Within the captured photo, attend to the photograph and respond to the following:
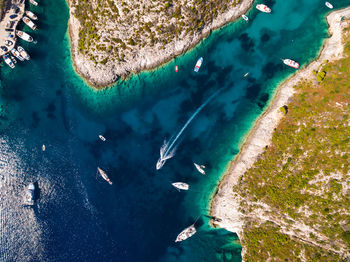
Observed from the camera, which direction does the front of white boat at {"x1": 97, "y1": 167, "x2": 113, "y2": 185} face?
facing away from the viewer and to the left of the viewer

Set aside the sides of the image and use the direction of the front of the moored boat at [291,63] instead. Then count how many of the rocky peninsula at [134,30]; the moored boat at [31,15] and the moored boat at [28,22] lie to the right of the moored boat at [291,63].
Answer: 0

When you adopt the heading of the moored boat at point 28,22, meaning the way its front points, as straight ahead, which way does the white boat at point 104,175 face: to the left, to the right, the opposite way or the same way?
the opposite way

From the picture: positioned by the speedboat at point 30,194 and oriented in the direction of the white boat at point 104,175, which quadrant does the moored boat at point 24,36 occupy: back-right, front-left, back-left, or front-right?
front-left

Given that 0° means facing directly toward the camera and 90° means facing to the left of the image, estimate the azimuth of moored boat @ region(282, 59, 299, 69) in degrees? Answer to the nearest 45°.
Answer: approximately 135°

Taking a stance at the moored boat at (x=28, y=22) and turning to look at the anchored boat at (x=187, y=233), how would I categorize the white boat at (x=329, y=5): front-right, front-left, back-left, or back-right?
front-left

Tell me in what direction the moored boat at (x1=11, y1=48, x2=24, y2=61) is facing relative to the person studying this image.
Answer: facing the viewer and to the right of the viewer

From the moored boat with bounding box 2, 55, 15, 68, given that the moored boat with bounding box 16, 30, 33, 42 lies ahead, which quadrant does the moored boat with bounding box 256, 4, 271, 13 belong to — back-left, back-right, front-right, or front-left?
front-right

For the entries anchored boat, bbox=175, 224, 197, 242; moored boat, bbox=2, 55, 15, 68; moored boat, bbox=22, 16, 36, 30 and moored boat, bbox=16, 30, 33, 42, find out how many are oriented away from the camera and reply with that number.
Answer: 0

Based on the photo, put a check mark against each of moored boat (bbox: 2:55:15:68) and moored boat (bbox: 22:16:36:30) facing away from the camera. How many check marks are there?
0

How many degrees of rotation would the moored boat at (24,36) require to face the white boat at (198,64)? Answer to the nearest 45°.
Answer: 0° — it already faces it
